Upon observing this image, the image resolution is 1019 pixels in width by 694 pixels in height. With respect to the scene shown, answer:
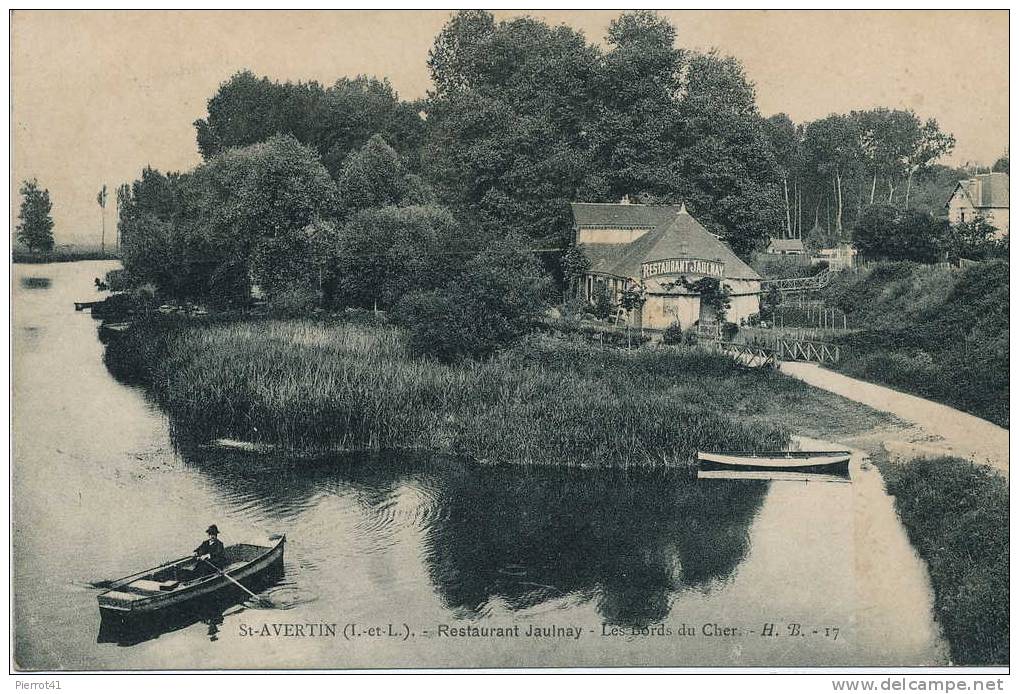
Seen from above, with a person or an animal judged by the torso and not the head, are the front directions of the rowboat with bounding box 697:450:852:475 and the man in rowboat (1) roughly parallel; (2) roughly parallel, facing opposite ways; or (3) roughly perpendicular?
roughly perpendicular

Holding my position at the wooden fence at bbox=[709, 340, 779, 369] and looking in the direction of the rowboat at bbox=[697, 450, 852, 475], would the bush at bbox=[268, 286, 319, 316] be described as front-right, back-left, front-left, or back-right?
back-right

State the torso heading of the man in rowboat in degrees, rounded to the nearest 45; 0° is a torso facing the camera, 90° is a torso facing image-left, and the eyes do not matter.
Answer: approximately 45°

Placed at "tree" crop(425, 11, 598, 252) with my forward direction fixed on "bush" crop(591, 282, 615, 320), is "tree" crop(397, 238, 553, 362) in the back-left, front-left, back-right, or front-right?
front-right

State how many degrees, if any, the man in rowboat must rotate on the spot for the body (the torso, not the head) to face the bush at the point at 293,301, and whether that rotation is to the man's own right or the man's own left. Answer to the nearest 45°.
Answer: approximately 135° to the man's own right

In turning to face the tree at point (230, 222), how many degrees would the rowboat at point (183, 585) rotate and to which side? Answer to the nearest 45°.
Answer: approximately 45° to its left

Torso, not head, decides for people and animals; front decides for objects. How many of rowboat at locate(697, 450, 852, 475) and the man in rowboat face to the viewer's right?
1

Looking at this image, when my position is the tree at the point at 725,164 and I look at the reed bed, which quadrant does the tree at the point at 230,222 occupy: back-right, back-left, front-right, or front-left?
front-right

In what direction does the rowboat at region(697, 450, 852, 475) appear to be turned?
to the viewer's right

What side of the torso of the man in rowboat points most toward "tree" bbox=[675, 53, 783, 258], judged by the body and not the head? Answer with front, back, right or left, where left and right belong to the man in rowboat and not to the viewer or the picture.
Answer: back

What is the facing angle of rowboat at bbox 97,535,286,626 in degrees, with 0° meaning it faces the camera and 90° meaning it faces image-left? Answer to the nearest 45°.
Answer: approximately 225°
